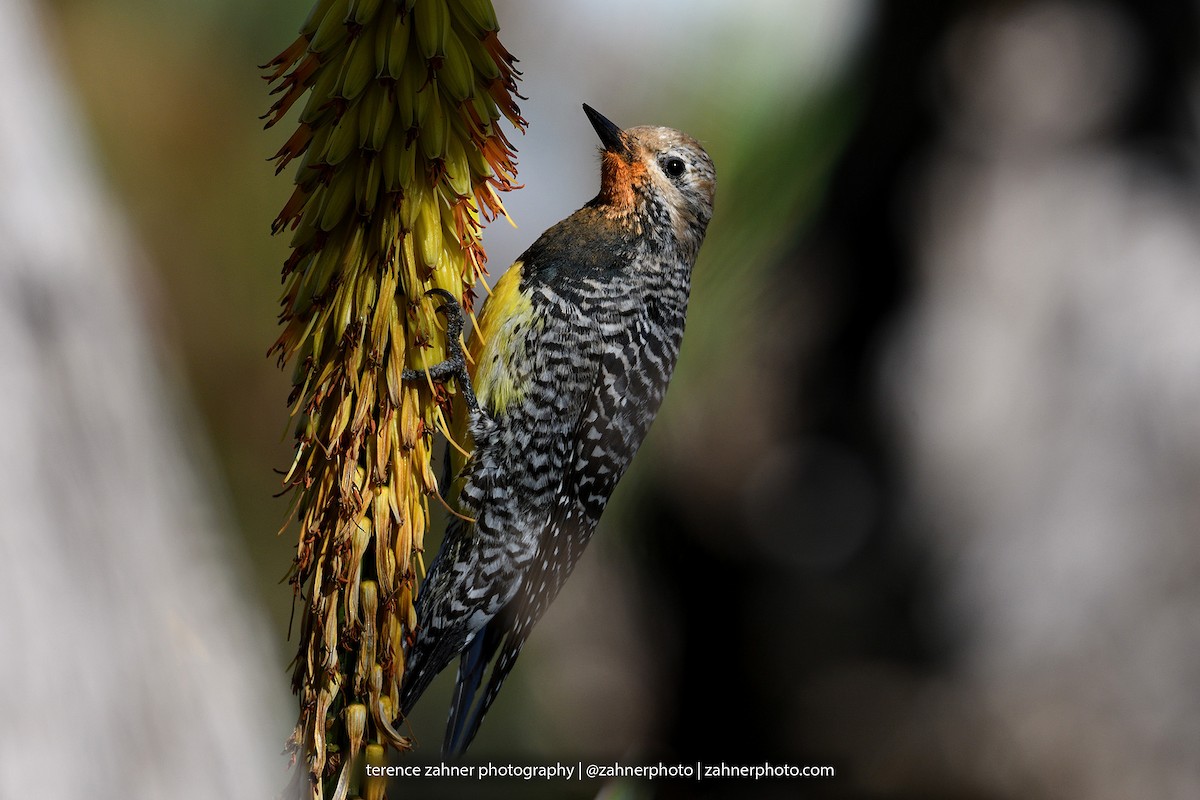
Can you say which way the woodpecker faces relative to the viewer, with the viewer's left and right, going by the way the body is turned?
facing to the left of the viewer
